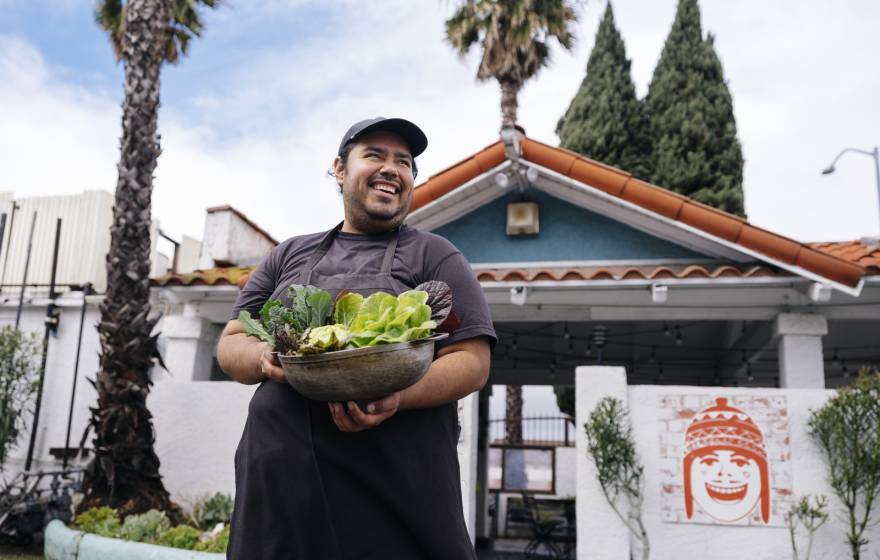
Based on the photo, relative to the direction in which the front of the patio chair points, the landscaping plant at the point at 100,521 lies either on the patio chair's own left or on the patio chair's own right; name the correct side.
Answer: on the patio chair's own right

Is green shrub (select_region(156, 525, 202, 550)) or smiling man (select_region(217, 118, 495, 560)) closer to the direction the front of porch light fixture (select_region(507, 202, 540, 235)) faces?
the smiling man

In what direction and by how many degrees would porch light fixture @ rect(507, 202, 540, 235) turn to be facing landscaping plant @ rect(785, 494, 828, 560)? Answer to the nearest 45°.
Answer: approximately 45° to its left

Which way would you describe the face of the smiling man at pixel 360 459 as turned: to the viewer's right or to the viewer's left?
to the viewer's right

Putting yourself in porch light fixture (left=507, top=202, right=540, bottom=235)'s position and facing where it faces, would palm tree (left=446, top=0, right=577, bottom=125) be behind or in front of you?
behind

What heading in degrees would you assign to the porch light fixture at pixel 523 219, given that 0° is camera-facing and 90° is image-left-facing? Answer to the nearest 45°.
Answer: approximately 0°
